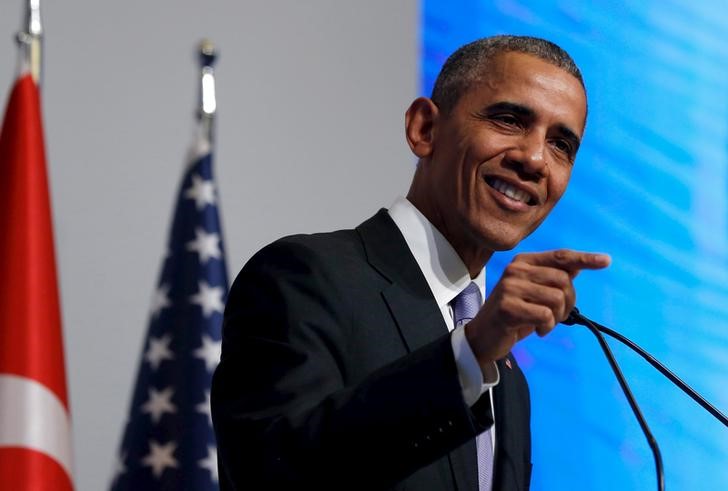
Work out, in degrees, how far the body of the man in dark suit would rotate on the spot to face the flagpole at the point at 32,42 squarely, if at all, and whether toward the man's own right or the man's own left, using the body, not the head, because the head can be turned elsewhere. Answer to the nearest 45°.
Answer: approximately 180°

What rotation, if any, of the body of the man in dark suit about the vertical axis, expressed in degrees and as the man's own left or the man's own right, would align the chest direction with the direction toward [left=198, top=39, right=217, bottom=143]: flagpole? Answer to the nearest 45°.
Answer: approximately 180°

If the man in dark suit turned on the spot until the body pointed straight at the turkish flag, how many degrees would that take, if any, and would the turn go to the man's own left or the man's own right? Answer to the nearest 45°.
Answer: approximately 180°

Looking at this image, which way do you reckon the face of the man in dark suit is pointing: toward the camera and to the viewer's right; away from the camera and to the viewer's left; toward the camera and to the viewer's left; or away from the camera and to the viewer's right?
toward the camera and to the viewer's right
